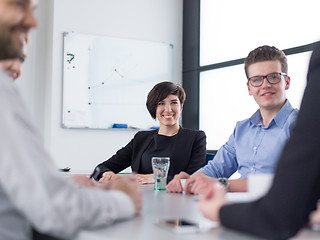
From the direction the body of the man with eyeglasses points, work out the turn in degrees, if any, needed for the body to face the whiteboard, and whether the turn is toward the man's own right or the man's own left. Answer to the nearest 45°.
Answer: approximately 90° to the man's own right

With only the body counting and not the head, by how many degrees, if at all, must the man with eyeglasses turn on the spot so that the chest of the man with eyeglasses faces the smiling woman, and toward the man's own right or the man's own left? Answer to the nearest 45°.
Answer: approximately 90° to the man's own right

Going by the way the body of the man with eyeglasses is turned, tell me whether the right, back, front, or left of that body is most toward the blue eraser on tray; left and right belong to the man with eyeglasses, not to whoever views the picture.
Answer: right

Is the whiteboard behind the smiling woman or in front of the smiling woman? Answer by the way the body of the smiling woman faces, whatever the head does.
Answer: behind

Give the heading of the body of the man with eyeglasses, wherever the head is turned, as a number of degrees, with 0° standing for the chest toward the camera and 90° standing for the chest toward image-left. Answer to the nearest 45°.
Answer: approximately 45°

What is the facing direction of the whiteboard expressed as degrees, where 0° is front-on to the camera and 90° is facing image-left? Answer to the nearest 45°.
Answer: approximately 315°

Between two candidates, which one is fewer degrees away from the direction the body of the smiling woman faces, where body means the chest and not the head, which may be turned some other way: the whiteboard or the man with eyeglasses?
the man with eyeglasses

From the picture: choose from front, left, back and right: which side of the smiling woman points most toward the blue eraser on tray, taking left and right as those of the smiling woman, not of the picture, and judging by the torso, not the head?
back

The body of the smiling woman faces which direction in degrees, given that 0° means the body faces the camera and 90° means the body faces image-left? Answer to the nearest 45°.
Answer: approximately 0°
